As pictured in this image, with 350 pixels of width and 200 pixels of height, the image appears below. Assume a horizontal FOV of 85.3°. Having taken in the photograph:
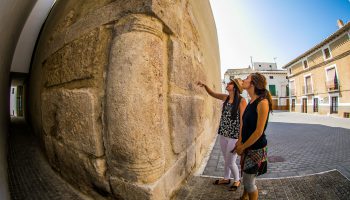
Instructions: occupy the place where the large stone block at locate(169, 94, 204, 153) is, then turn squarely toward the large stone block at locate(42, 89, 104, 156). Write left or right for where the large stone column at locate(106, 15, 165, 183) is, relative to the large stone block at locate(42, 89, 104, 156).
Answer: left

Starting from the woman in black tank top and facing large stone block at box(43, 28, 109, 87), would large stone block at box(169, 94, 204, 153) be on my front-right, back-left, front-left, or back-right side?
front-right

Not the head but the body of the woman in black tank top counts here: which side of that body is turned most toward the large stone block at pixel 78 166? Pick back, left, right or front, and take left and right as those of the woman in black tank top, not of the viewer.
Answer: front

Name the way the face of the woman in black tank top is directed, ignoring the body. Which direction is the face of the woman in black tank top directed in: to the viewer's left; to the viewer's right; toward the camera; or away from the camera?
to the viewer's left

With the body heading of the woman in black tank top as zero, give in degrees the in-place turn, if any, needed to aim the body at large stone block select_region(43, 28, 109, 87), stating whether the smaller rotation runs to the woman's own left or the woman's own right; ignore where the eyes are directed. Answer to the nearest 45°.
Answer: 0° — they already face it

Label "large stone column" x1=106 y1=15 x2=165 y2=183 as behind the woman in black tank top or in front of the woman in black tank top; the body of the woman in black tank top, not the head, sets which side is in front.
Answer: in front

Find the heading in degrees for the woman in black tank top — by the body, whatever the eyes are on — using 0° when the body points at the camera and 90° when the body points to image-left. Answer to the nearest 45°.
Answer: approximately 90°

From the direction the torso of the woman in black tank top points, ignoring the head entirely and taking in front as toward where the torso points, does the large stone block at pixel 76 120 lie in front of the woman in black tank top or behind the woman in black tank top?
in front
